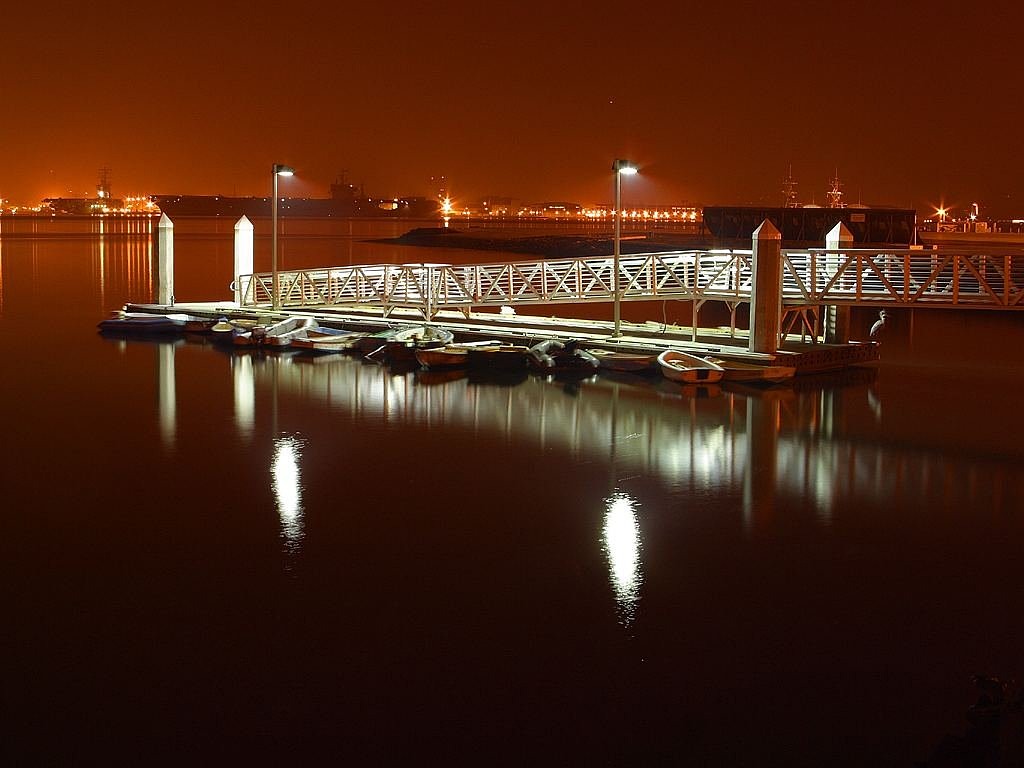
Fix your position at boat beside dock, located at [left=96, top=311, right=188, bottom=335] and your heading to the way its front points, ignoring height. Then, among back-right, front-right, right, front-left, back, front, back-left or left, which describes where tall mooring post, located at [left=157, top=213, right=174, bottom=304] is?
right

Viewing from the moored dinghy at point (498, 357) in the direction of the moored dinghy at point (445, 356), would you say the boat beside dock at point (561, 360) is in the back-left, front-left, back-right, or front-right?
back-left

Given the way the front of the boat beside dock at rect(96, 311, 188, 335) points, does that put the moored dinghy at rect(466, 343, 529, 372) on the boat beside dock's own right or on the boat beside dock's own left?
on the boat beside dock's own left

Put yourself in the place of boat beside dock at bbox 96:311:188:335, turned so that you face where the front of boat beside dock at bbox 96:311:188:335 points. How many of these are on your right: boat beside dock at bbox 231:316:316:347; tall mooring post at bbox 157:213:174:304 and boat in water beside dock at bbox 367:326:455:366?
1

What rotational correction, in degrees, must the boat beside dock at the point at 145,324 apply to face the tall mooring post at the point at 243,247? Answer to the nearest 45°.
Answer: approximately 135° to its right

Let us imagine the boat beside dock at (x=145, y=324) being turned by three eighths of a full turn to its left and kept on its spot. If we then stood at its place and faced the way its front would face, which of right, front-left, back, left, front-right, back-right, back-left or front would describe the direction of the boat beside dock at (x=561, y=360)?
front

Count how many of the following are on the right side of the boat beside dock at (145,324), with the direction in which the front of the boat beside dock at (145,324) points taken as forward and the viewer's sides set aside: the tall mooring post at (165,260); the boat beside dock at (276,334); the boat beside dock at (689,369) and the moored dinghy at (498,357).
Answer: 1

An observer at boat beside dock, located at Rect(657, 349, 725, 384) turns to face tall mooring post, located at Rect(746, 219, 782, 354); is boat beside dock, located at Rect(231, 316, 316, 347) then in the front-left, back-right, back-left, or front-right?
back-left

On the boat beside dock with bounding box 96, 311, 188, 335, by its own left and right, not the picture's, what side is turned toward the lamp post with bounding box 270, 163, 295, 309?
back

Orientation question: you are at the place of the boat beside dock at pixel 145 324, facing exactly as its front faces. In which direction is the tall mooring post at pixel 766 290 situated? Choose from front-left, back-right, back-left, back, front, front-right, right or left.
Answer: back-left

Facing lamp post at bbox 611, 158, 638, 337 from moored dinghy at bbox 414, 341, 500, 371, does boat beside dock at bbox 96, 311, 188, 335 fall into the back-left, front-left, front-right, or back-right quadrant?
back-left

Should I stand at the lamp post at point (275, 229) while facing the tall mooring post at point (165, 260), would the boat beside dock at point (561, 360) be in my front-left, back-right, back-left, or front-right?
back-left

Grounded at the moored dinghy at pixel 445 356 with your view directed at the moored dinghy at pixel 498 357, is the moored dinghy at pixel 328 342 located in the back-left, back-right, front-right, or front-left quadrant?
back-left
